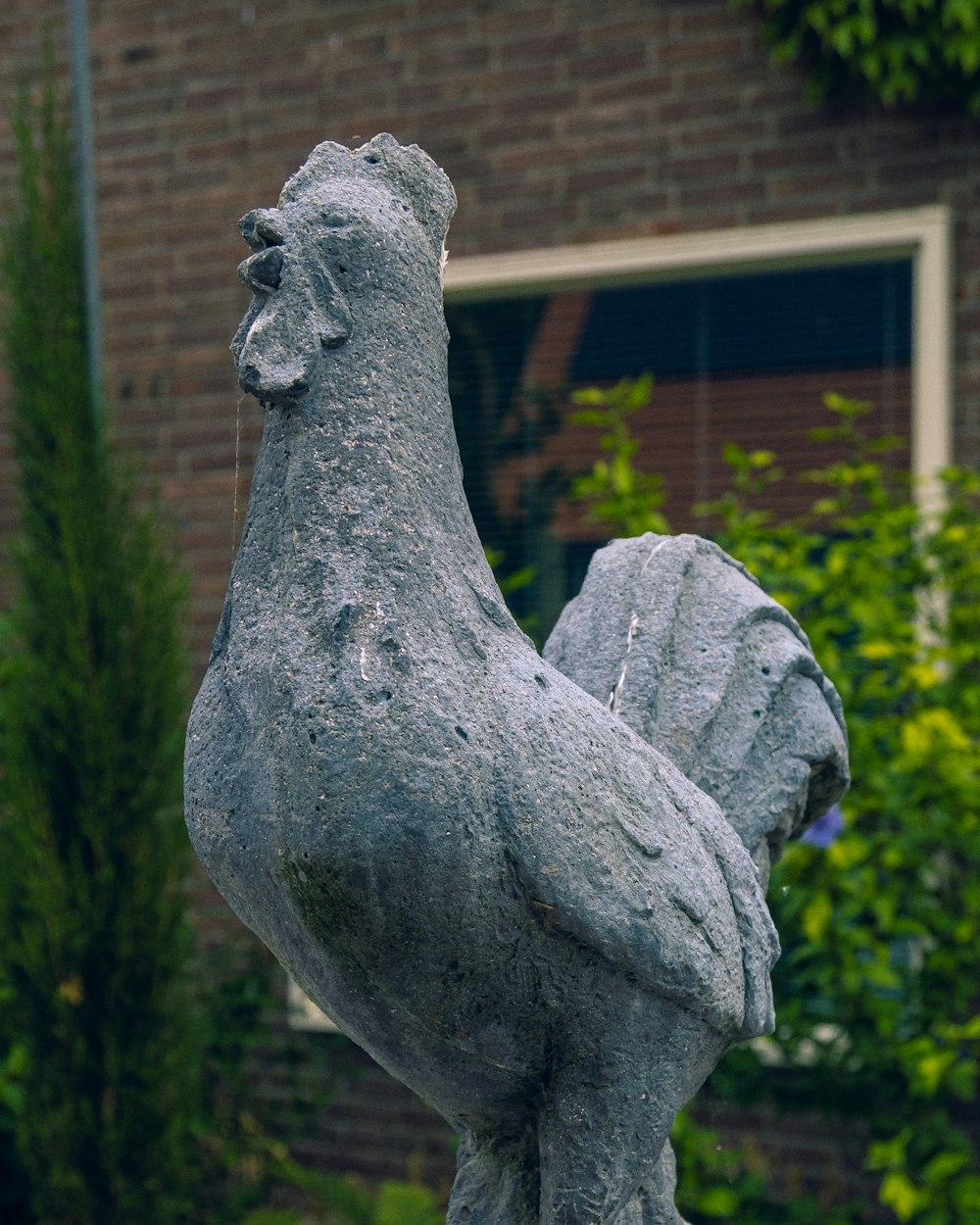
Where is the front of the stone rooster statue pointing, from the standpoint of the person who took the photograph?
facing the viewer and to the left of the viewer

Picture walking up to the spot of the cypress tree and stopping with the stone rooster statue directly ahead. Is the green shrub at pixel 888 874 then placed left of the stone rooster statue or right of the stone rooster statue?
left

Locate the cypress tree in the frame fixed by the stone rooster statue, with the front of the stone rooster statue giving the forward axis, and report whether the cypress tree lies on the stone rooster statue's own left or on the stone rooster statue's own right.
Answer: on the stone rooster statue's own right

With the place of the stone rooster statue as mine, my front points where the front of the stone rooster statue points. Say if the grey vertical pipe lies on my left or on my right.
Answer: on my right

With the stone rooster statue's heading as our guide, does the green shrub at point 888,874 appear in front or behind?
behind

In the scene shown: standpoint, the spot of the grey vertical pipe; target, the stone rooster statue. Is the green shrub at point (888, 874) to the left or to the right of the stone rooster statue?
left
